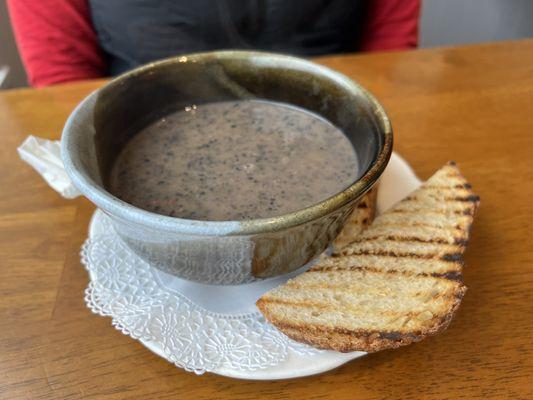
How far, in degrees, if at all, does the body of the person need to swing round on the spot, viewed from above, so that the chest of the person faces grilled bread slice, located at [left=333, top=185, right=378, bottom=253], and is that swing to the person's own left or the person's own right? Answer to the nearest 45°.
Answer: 0° — they already face it

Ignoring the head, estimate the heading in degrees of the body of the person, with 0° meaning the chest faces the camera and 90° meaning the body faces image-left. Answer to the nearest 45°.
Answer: approximately 0°

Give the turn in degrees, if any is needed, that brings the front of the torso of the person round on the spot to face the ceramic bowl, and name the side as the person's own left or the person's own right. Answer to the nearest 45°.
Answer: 0° — they already face it

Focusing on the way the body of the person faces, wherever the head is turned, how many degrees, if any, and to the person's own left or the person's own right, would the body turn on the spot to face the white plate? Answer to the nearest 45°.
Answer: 0° — they already face it
